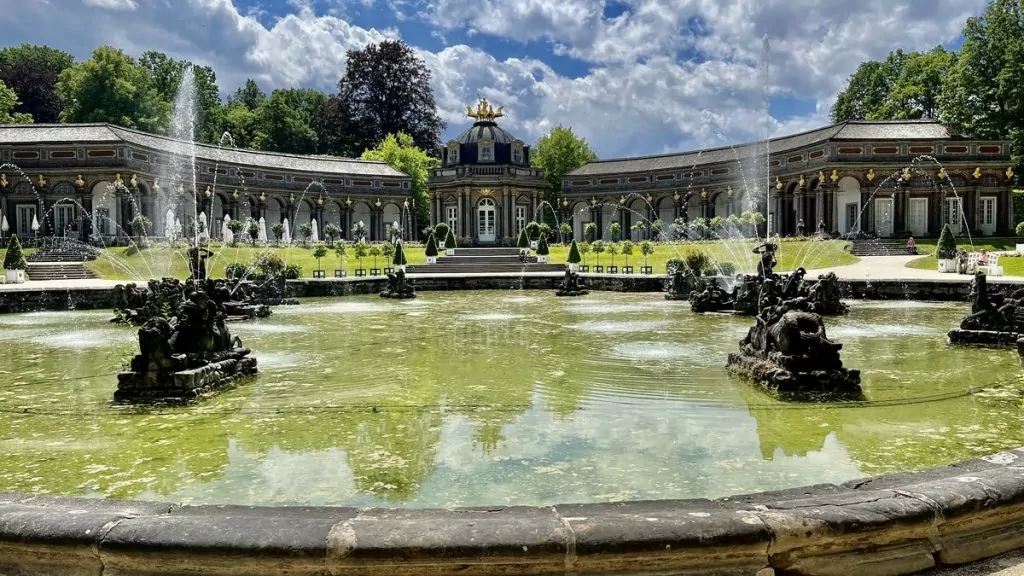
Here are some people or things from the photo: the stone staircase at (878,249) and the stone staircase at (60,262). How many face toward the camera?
2

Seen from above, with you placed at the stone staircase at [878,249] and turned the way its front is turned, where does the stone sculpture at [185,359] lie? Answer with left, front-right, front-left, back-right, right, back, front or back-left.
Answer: front

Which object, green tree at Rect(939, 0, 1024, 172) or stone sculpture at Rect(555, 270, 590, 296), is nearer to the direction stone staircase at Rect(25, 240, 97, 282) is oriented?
the stone sculpture

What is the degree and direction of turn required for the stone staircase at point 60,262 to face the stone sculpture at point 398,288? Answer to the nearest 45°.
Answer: approximately 45° to its left

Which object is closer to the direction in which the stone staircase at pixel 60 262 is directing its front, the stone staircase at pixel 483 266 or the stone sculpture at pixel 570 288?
the stone sculpture

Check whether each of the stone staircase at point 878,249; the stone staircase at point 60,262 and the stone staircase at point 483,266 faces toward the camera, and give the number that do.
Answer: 3

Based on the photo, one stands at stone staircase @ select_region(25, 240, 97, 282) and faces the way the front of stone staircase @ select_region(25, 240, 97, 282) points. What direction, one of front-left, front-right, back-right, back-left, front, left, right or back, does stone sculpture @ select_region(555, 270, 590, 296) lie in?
front-left

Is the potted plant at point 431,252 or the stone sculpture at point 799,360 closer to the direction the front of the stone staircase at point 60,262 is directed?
the stone sculpture

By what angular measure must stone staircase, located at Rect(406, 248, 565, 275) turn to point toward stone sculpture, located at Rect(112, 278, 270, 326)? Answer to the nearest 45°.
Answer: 0° — it already faces it

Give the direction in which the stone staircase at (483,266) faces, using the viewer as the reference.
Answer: facing the viewer

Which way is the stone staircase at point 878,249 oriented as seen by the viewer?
toward the camera

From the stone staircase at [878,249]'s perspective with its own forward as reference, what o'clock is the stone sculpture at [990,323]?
The stone sculpture is roughly at 12 o'clock from the stone staircase.
